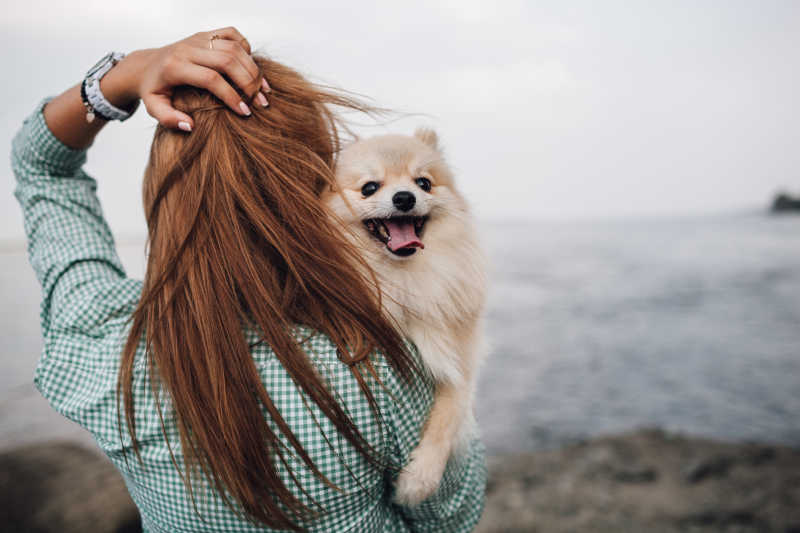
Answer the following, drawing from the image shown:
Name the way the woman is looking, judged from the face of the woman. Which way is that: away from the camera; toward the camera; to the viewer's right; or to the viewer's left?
away from the camera

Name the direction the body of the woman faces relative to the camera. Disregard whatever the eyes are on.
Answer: away from the camera
